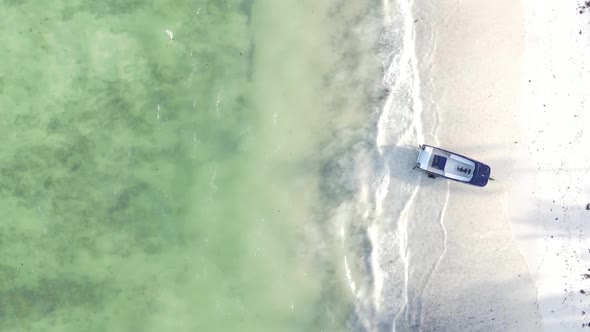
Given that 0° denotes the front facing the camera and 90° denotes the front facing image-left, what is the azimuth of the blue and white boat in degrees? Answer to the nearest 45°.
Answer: approximately 270°
